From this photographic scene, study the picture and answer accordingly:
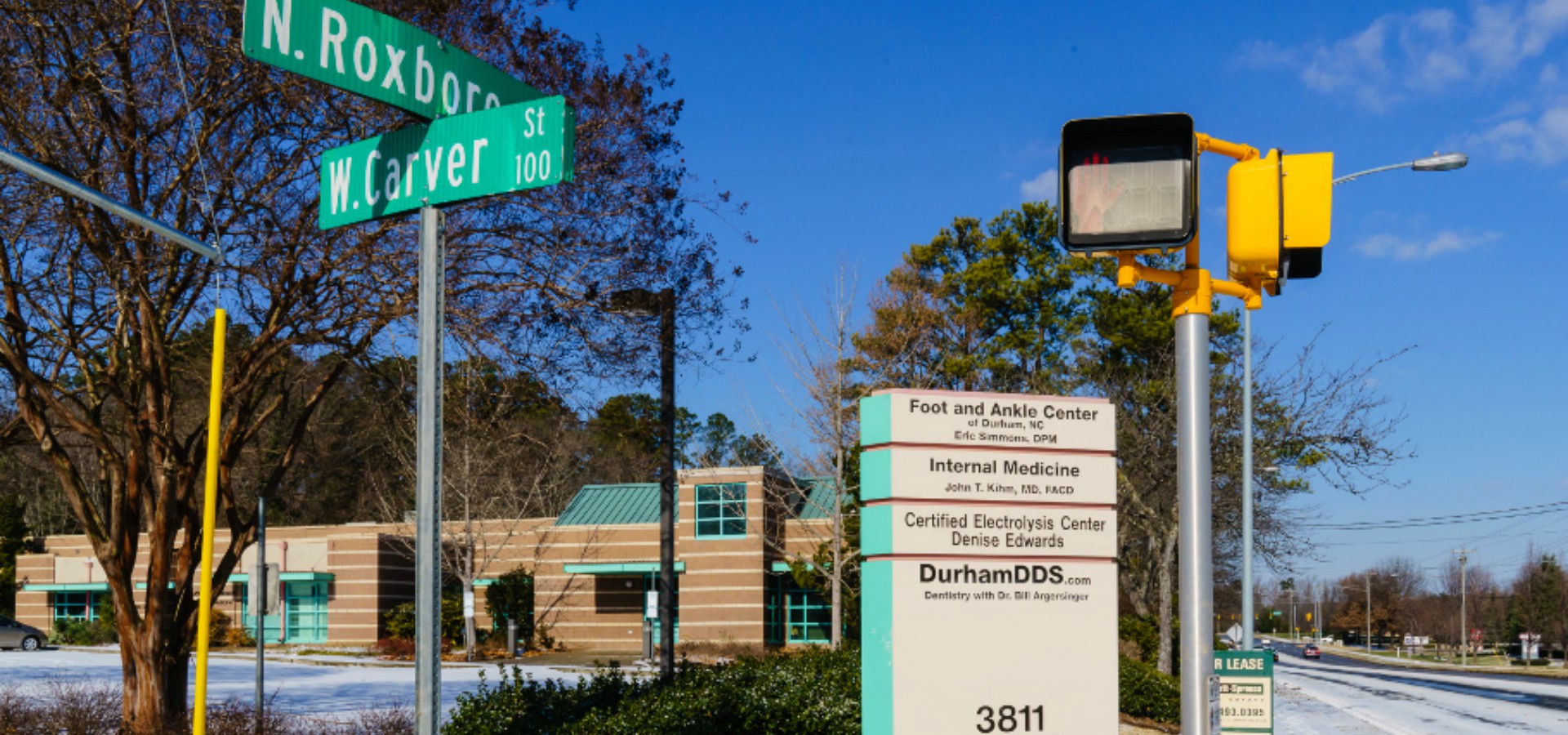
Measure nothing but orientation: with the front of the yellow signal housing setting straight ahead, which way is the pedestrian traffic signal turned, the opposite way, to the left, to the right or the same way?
to the right

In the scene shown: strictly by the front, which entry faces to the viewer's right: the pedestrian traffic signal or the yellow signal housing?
the yellow signal housing

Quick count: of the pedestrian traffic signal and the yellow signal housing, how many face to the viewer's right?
1

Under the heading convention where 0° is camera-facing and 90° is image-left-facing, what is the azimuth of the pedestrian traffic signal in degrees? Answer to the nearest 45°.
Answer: approximately 0°

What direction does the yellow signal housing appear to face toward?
to the viewer's right
